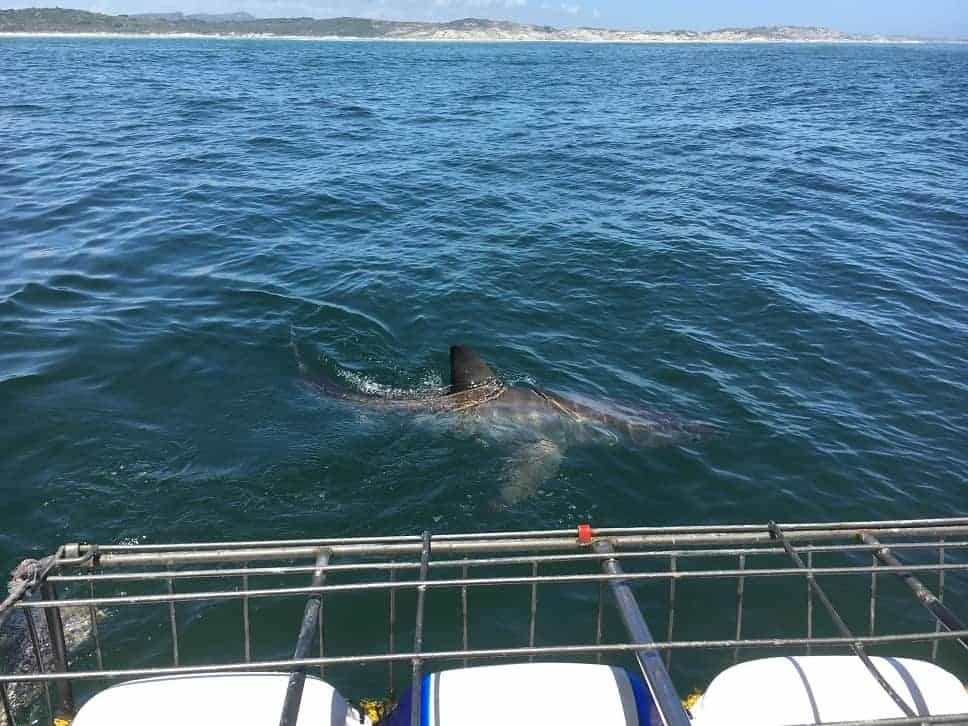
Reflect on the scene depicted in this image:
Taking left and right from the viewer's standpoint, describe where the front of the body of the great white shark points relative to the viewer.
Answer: facing to the right of the viewer

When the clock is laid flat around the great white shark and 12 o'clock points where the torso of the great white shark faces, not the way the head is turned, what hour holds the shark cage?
The shark cage is roughly at 3 o'clock from the great white shark.
